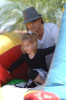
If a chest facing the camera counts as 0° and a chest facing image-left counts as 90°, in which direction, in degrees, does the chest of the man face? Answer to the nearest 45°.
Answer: approximately 45°

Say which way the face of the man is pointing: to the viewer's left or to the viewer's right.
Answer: to the viewer's left

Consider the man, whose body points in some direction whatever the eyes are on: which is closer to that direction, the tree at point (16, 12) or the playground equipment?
the playground equipment

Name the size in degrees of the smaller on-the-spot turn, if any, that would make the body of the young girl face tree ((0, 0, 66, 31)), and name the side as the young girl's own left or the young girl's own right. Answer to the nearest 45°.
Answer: approximately 135° to the young girl's own right

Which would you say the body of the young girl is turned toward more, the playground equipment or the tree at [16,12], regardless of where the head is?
the playground equipment
